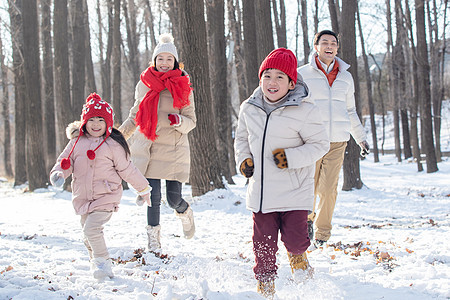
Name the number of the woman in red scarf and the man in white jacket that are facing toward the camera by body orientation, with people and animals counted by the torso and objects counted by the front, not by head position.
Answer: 2

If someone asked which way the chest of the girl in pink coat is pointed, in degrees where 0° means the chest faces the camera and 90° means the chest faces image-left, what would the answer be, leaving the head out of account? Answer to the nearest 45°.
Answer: approximately 0°

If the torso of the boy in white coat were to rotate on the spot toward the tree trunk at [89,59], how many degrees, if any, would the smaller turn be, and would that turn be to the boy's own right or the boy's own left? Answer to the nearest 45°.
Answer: approximately 90° to the boy's own right

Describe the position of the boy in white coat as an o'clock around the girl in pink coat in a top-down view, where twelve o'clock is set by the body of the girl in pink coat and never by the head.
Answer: The boy in white coat is roughly at 10 o'clock from the girl in pink coat.

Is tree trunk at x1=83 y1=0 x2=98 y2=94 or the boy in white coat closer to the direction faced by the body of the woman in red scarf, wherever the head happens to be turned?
the boy in white coat

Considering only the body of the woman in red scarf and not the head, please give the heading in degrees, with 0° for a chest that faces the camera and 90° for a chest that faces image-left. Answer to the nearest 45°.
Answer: approximately 0°

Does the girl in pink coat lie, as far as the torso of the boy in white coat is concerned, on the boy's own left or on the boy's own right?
on the boy's own right

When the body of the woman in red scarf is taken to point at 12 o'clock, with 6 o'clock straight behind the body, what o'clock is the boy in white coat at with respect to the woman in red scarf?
The boy in white coat is roughly at 11 o'clock from the woman in red scarf.

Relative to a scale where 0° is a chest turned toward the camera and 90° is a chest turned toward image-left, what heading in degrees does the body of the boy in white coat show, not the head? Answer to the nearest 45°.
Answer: approximately 45°
